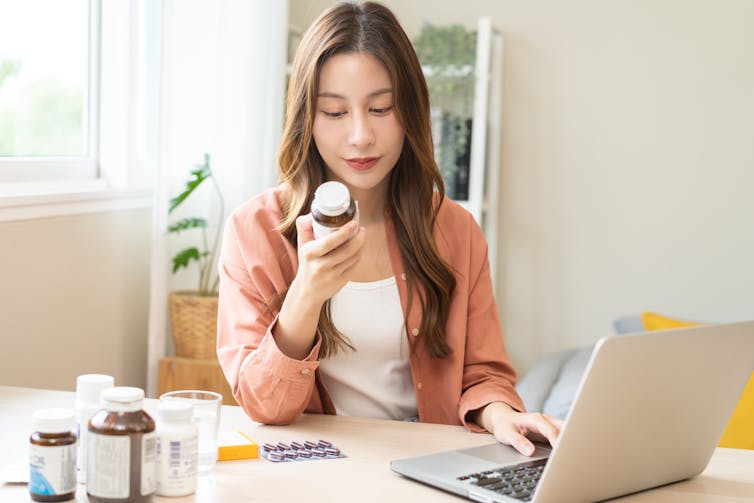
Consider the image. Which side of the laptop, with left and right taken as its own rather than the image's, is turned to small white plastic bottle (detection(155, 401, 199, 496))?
left

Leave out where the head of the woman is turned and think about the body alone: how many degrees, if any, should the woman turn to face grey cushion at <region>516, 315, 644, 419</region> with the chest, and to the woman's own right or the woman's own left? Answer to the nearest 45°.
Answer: approximately 135° to the woman's own left

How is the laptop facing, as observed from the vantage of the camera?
facing away from the viewer and to the left of the viewer

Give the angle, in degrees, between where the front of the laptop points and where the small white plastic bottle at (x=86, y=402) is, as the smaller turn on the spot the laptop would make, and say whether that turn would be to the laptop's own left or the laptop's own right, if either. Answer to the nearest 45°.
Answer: approximately 45° to the laptop's own left

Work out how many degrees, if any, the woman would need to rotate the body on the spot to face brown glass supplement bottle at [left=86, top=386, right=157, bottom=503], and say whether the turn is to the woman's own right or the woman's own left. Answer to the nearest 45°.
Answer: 0° — they already face it

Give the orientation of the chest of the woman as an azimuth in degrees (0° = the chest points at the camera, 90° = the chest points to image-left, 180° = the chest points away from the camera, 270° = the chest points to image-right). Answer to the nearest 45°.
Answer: approximately 0°

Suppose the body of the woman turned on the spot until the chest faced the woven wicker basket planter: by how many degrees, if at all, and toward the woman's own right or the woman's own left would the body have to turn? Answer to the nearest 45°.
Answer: approximately 135° to the woman's own right

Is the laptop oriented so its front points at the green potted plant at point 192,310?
yes

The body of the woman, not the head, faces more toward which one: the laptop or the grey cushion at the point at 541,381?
the laptop

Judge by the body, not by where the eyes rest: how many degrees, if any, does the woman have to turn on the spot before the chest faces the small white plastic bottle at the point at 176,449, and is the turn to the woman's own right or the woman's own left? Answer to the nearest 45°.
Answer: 0° — they already face it

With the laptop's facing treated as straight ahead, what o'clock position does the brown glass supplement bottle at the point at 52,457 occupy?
The brown glass supplement bottle is roughly at 10 o'clock from the laptop.

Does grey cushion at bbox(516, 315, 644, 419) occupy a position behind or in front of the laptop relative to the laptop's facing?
in front

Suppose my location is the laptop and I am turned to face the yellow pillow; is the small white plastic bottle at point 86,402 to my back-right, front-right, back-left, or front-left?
back-left

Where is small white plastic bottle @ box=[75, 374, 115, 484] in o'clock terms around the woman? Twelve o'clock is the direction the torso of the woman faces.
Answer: The small white plastic bottle is roughly at 1 o'clock from the woman.

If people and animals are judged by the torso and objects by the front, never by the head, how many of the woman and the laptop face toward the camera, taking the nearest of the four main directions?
1

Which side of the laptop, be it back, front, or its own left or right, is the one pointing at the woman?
front

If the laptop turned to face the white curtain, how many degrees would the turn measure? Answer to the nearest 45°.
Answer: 0° — it already faces it
